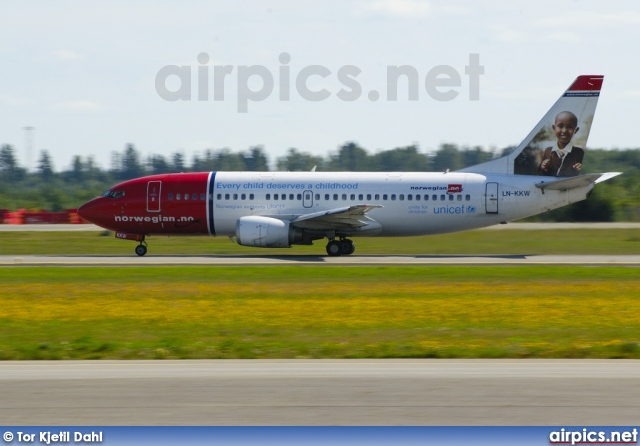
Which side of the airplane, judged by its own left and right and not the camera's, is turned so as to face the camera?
left
